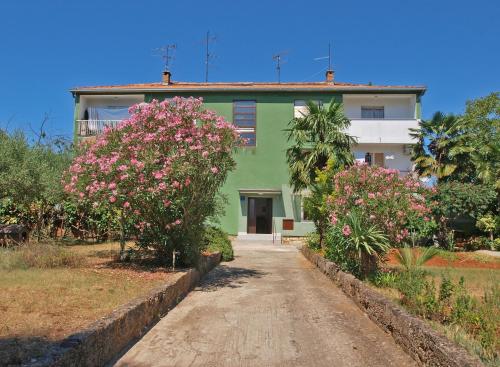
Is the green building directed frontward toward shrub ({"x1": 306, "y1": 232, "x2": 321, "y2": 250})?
yes

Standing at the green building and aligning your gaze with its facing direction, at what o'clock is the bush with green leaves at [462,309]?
The bush with green leaves is roughly at 12 o'clock from the green building.

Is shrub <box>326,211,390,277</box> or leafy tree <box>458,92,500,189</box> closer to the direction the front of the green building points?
the shrub

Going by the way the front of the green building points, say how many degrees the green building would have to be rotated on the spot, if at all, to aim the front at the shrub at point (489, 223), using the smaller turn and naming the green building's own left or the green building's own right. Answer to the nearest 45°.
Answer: approximately 45° to the green building's own left

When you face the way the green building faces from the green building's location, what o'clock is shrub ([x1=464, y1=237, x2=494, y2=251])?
The shrub is roughly at 10 o'clock from the green building.

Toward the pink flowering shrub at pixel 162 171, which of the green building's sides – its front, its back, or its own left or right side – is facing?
front

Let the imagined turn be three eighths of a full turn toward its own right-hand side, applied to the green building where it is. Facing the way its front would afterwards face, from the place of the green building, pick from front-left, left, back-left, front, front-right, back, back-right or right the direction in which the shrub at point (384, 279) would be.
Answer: back-left

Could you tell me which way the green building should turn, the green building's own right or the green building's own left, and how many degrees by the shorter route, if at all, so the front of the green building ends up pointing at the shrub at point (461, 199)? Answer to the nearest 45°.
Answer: approximately 45° to the green building's own left

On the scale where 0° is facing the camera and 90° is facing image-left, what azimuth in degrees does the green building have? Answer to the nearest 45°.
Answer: approximately 0°

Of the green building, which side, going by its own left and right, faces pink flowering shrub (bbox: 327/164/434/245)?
front

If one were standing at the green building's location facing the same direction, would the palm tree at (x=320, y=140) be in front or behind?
in front

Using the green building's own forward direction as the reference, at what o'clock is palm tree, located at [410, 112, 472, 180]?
The palm tree is roughly at 10 o'clock from the green building.
